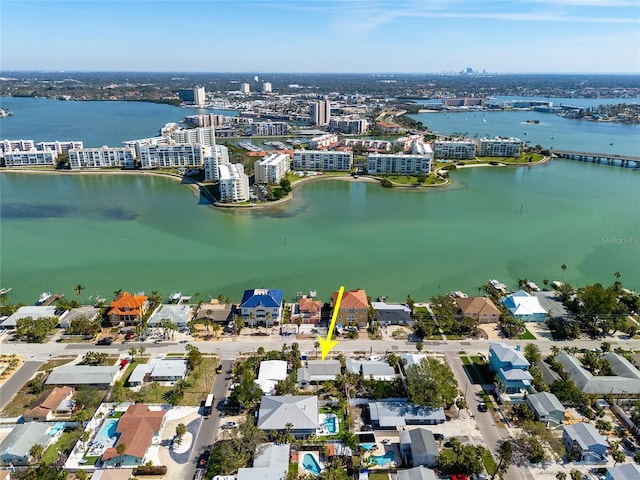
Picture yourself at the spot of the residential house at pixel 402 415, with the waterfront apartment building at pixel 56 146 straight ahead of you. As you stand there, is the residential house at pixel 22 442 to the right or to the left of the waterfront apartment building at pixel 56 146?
left

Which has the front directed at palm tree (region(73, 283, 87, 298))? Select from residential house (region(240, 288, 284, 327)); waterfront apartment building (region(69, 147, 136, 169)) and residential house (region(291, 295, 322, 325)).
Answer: the waterfront apartment building

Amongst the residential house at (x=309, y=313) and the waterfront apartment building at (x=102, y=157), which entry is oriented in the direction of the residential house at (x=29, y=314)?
the waterfront apartment building

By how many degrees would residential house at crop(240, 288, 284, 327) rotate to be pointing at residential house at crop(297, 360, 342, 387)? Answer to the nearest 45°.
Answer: approximately 45° to its left

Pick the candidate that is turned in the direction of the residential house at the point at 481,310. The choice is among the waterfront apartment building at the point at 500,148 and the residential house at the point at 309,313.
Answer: the waterfront apartment building

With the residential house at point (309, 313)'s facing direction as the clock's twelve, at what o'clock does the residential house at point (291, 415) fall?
the residential house at point (291, 415) is roughly at 12 o'clock from the residential house at point (309, 313).

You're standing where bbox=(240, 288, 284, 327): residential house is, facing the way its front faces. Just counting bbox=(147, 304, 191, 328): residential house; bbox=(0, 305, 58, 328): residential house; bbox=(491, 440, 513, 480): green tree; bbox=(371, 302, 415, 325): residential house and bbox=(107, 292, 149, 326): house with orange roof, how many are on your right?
3

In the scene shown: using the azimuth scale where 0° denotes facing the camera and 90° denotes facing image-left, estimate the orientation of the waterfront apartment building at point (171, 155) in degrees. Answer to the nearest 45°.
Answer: approximately 0°

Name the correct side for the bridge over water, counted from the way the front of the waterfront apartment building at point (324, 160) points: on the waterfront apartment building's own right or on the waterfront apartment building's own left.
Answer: on the waterfront apartment building's own left

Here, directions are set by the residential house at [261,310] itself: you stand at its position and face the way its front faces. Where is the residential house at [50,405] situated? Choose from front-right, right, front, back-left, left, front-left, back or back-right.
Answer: front-right

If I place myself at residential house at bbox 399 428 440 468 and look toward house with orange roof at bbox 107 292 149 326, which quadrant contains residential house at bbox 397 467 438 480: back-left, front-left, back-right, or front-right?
back-left

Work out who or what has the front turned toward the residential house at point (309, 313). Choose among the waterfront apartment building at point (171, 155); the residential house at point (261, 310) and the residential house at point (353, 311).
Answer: the waterfront apartment building

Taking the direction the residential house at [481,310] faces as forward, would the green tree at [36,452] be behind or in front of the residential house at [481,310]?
in front

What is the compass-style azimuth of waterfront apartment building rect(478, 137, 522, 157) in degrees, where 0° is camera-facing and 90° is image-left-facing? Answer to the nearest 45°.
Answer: approximately 0°
